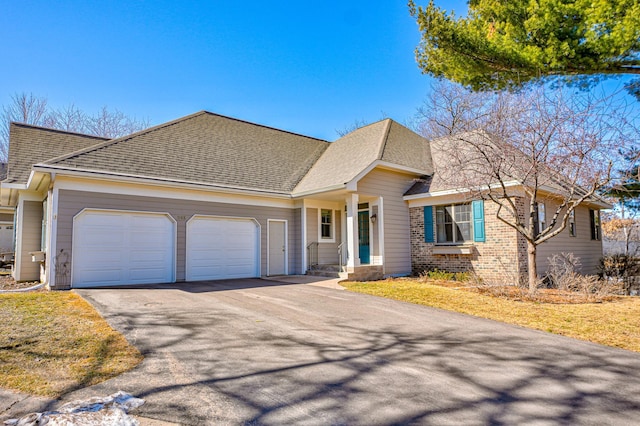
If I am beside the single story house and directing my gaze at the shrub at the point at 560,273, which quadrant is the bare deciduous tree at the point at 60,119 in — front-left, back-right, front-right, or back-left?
back-left

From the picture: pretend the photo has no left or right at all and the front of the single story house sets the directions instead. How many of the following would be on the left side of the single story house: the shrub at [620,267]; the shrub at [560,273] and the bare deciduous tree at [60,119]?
2

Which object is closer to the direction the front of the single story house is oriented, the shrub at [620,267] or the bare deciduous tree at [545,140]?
the bare deciduous tree

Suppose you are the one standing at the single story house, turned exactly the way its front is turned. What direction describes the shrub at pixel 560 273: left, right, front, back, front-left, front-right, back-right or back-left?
left

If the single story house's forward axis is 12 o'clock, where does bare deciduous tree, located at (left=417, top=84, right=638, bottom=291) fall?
The bare deciduous tree is roughly at 10 o'clock from the single story house.

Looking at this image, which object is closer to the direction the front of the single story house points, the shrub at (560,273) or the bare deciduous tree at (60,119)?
the shrub

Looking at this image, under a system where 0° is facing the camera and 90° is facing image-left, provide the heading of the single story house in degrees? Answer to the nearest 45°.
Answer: approximately 0°

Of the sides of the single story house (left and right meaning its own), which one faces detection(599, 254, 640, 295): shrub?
left

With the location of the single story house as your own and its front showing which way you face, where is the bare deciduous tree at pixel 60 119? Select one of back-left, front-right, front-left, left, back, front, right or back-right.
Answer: back-right
